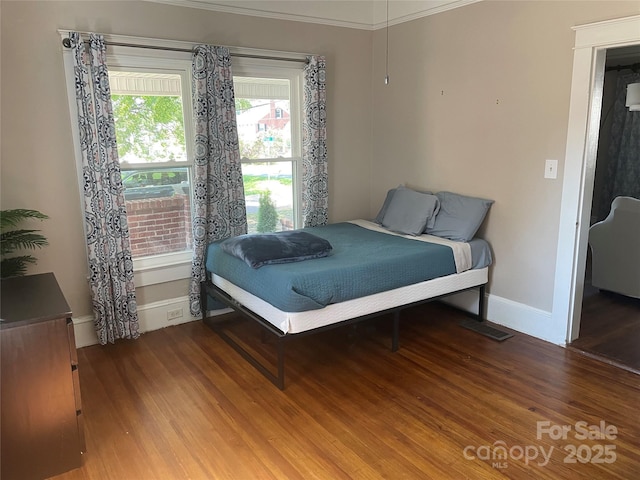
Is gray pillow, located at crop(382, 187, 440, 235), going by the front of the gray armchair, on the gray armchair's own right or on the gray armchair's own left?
on the gray armchair's own left

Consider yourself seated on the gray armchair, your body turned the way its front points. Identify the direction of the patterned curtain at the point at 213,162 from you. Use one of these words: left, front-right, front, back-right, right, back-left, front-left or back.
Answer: left

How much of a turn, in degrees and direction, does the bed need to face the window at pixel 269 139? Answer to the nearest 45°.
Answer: approximately 90° to its right

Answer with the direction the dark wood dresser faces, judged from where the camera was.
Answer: facing to the right of the viewer

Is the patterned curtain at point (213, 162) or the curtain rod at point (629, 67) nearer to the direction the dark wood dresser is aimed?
the curtain rod

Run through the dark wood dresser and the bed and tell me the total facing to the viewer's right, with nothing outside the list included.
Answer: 1

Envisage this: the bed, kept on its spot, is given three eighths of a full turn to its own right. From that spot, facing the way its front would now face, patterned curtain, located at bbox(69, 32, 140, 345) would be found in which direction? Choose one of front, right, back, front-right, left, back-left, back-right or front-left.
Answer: left

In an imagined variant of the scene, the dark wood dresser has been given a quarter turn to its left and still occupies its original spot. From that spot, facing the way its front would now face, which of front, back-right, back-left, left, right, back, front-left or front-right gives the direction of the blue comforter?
right

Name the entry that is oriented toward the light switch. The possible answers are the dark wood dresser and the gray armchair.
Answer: the dark wood dresser

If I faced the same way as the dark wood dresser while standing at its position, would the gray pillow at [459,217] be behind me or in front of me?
in front

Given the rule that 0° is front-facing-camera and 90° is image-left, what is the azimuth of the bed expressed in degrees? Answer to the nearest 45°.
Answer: approximately 45°

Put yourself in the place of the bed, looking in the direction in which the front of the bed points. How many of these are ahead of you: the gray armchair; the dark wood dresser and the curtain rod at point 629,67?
1

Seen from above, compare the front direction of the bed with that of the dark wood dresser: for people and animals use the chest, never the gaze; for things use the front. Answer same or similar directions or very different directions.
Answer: very different directions
